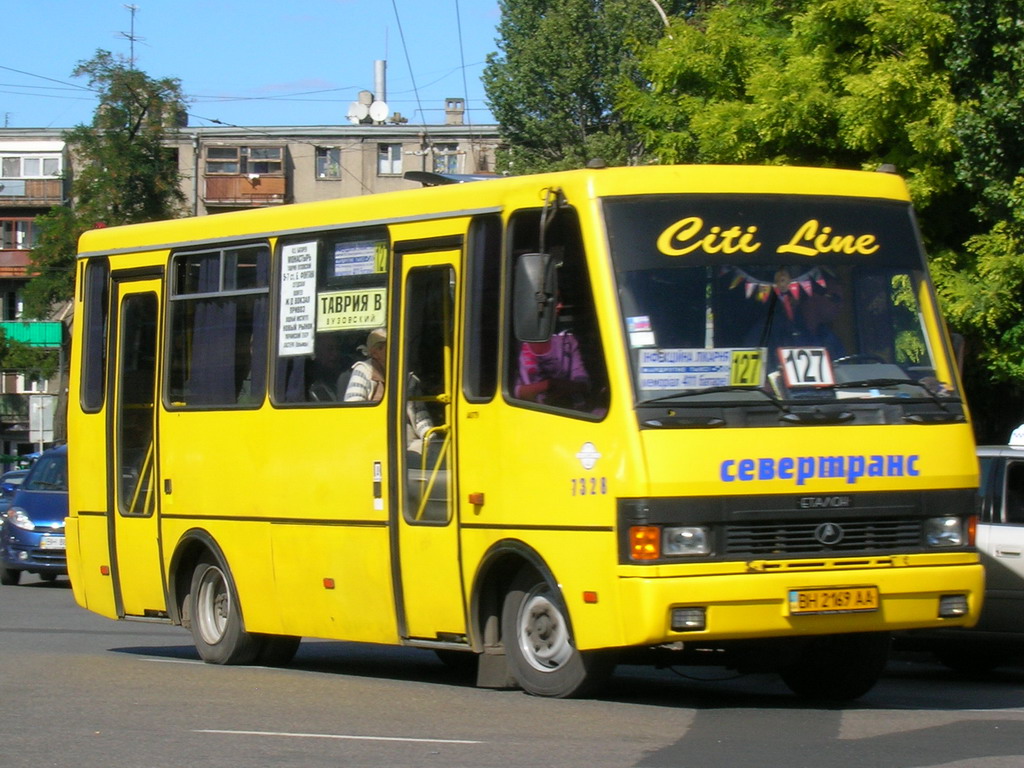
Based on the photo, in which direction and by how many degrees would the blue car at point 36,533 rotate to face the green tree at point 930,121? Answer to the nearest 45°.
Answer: approximately 45° to its left

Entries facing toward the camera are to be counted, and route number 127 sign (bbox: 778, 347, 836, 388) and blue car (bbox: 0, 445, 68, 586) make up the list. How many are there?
2

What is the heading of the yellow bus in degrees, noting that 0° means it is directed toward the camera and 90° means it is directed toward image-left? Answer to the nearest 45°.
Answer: approximately 315°

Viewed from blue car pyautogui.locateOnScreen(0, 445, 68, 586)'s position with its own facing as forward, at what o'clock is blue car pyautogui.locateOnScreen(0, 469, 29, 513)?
blue car pyautogui.locateOnScreen(0, 469, 29, 513) is roughly at 6 o'clock from blue car pyautogui.locateOnScreen(0, 445, 68, 586).

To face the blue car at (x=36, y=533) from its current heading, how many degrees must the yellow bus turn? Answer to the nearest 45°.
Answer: approximately 180°

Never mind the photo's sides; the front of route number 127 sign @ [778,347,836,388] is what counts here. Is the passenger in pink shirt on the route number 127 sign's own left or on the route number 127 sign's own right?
on the route number 127 sign's own right

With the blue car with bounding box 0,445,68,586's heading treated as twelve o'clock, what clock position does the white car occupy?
The white car is roughly at 11 o'clock from the blue car.

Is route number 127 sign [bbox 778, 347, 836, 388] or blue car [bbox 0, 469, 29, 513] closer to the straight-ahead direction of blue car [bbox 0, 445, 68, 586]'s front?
the route number 127 sign
